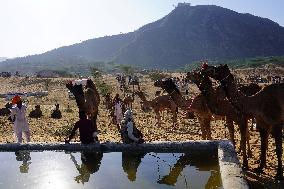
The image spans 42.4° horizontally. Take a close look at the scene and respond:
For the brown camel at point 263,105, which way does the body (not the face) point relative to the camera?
to the viewer's left

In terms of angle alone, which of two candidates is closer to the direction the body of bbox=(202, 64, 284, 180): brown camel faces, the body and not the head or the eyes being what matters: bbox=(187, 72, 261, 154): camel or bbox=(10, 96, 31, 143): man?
the man

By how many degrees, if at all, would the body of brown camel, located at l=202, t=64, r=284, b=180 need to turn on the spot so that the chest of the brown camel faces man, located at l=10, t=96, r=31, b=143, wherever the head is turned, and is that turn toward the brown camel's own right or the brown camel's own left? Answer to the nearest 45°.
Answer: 0° — it already faces them

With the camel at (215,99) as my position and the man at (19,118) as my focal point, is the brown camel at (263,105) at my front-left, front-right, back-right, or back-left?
back-left
